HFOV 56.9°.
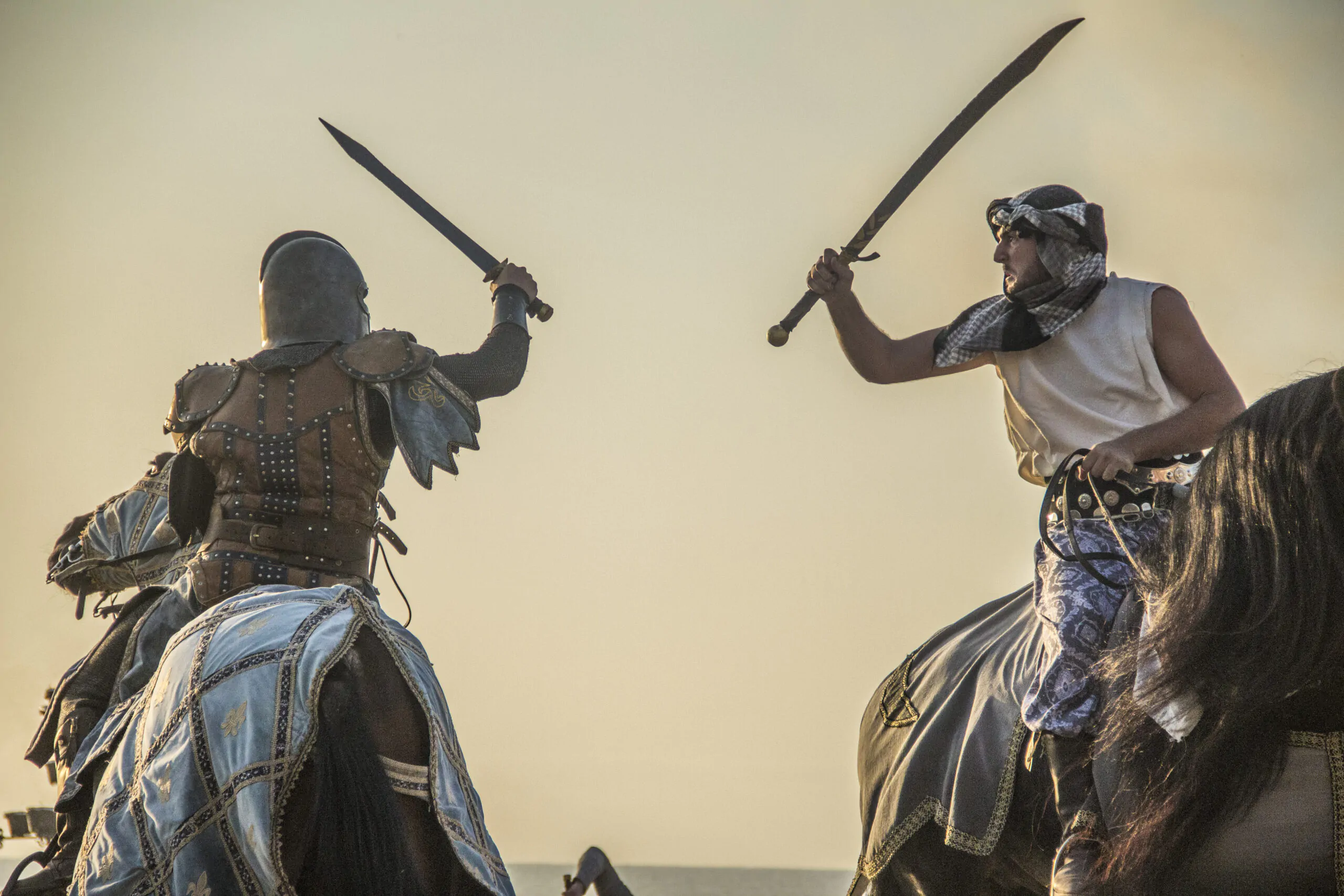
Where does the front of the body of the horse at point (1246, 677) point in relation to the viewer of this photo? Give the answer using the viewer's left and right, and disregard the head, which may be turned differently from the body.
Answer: facing the viewer and to the right of the viewer

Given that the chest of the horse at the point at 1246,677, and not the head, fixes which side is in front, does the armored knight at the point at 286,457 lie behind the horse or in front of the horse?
behind

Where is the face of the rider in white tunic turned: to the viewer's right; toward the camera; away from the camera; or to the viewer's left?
to the viewer's left

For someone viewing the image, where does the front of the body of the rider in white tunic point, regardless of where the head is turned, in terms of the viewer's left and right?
facing the viewer and to the left of the viewer

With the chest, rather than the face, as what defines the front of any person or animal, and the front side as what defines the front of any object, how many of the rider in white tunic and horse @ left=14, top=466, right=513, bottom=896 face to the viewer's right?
0

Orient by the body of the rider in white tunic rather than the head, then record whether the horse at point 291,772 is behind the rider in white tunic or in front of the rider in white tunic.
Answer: in front

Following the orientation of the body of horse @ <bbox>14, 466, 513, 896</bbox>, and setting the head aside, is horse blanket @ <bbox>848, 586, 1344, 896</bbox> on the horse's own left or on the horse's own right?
on the horse's own right
